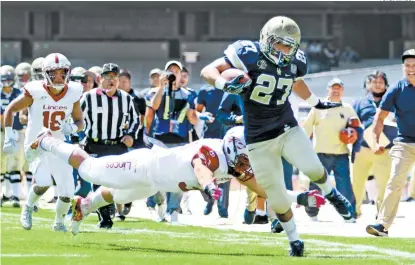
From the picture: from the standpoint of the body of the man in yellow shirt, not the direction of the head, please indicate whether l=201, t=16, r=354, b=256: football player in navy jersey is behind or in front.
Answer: in front

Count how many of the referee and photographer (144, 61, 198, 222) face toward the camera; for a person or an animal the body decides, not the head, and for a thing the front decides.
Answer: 2

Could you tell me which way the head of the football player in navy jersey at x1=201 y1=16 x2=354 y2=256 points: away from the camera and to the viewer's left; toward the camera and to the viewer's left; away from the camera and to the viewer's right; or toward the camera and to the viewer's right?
toward the camera and to the viewer's right

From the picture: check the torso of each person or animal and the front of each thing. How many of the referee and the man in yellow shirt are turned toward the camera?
2

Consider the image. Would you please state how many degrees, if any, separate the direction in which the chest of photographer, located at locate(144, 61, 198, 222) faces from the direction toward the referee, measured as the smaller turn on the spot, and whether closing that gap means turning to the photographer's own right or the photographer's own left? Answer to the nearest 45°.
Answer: approximately 45° to the photographer's own right

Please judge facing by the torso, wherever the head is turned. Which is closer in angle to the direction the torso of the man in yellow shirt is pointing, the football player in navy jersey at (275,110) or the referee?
the football player in navy jersey

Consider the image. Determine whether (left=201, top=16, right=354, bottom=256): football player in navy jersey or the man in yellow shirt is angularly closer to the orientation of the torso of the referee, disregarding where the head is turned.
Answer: the football player in navy jersey

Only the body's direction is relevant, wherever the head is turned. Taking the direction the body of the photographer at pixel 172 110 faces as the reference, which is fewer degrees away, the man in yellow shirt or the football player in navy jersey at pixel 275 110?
the football player in navy jersey
